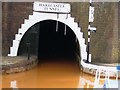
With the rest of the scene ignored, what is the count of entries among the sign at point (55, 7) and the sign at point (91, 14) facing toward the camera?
2

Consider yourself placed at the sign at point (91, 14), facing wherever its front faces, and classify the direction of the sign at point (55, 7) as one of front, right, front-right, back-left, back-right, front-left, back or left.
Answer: right

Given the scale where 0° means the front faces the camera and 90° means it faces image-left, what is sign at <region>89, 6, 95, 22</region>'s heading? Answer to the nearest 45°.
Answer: approximately 0°

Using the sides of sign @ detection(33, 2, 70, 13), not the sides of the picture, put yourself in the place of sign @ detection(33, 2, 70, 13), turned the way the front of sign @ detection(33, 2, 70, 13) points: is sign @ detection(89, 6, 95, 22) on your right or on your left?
on your left
